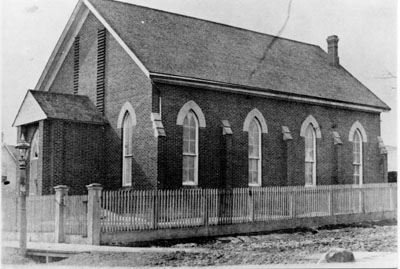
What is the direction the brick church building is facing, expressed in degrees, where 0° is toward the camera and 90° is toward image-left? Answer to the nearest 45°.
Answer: approximately 45°
